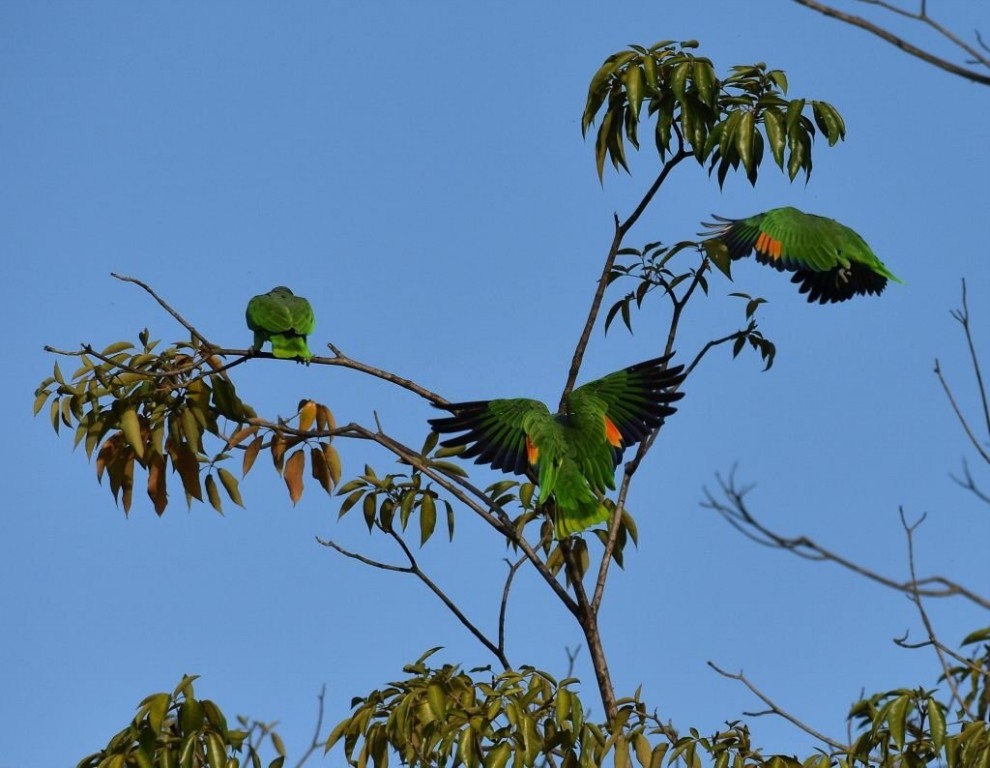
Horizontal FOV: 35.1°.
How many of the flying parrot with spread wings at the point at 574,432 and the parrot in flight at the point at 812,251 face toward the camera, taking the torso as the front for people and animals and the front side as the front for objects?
0

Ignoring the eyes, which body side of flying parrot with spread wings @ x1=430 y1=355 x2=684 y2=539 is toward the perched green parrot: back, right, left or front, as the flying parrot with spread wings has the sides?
left

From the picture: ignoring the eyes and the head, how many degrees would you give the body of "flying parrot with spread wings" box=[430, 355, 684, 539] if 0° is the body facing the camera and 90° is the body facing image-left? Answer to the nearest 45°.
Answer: approximately 180°

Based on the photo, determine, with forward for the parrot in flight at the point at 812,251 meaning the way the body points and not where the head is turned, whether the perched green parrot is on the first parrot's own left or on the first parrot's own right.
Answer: on the first parrot's own left

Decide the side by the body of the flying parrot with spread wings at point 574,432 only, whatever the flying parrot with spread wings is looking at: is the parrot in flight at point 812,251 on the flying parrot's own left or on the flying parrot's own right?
on the flying parrot's own right
